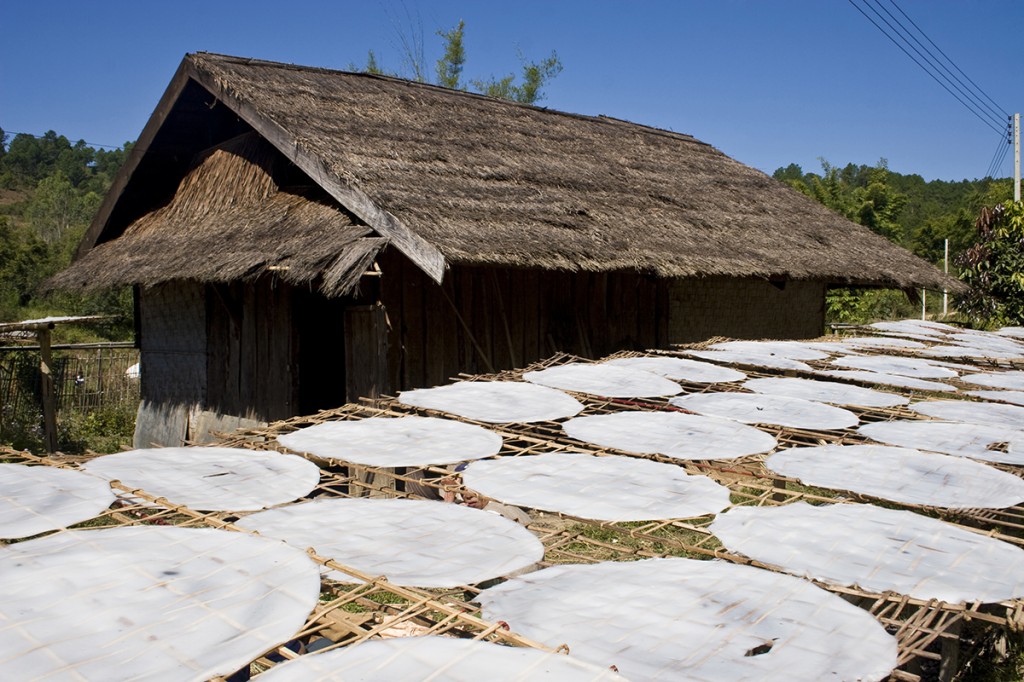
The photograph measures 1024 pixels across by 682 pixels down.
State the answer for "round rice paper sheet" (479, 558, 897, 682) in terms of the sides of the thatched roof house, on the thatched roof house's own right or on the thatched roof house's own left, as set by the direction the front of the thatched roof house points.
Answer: on the thatched roof house's own left

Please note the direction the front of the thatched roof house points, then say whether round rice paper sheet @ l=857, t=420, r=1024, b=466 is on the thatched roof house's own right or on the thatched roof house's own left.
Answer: on the thatched roof house's own left

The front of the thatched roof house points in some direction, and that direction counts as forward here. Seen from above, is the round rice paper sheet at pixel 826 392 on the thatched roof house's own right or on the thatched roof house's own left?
on the thatched roof house's own left

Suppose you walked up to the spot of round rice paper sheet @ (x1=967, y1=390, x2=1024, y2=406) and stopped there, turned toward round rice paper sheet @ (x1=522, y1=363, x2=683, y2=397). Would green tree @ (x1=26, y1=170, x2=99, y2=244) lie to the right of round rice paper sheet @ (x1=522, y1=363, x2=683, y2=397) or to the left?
right

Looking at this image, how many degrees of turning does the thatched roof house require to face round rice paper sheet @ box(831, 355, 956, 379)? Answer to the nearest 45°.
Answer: approximately 90° to its left

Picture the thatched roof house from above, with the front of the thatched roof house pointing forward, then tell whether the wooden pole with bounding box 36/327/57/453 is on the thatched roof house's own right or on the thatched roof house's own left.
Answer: on the thatched roof house's own right

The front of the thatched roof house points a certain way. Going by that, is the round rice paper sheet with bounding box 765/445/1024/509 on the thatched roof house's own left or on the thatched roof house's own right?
on the thatched roof house's own left

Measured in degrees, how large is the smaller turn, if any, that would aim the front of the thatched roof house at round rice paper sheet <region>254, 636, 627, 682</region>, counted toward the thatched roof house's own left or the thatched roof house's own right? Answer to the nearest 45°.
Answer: approximately 45° to the thatched roof house's own left

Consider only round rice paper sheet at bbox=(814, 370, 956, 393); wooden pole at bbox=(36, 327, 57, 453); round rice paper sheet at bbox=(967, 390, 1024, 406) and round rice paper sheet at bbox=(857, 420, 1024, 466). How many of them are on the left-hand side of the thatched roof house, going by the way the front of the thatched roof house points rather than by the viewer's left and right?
3

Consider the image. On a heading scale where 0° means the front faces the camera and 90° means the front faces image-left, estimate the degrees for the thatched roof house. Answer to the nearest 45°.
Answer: approximately 45°
